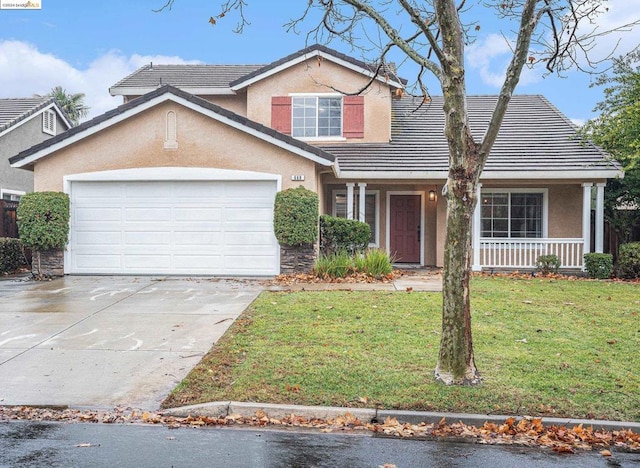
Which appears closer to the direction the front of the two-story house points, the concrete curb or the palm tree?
the concrete curb

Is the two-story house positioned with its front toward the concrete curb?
yes

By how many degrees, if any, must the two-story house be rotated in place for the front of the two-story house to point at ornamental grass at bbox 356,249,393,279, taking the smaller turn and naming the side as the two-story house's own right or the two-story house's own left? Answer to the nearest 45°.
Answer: approximately 45° to the two-story house's own left

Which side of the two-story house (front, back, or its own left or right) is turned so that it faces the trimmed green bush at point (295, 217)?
front

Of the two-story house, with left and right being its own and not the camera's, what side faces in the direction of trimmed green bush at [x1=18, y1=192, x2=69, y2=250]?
right

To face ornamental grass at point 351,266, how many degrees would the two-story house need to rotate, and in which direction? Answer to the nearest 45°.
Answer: approximately 45° to its left

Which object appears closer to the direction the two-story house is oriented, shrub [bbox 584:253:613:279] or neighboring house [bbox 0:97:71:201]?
the shrub

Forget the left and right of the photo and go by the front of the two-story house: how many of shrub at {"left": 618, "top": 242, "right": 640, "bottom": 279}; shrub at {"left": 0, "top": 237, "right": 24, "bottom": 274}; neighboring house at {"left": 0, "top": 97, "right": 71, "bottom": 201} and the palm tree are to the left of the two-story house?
1

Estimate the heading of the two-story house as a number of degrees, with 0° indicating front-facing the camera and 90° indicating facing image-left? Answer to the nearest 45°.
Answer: approximately 0°

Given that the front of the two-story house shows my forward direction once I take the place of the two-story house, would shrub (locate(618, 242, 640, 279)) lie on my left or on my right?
on my left

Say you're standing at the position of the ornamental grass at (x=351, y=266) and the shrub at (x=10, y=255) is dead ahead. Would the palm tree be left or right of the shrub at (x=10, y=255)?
right

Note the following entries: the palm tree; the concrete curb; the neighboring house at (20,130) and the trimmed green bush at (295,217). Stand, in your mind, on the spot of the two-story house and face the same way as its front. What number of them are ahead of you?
2

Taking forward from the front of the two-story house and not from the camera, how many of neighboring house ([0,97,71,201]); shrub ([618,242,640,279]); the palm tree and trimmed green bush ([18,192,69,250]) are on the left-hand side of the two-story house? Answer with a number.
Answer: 1
